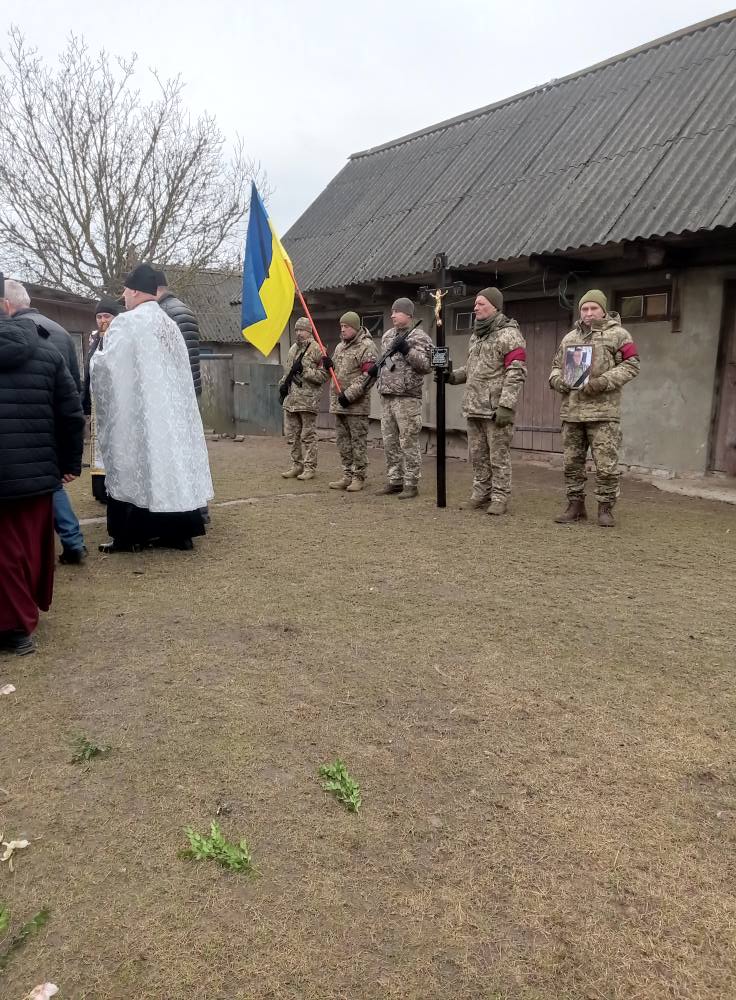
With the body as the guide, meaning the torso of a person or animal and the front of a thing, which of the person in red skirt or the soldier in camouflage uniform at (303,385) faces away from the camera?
the person in red skirt

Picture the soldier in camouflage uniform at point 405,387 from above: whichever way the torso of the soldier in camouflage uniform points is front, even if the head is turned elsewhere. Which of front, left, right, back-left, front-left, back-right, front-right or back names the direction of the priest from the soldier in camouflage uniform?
front

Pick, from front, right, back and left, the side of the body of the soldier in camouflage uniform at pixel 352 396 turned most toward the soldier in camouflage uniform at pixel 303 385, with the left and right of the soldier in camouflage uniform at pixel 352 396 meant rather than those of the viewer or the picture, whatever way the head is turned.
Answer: right

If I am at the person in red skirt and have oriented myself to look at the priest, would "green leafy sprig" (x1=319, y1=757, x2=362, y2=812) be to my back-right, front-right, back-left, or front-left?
back-right

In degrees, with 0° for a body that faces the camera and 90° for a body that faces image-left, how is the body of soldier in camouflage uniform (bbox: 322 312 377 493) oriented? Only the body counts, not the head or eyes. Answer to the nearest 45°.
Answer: approximately 45°

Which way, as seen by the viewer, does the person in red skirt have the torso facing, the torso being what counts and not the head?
away from the camera

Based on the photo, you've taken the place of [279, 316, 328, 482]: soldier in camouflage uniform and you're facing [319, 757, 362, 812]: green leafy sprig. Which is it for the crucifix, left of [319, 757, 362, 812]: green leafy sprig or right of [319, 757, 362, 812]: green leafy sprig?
left

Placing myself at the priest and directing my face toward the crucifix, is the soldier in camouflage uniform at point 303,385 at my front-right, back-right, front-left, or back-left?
front-left

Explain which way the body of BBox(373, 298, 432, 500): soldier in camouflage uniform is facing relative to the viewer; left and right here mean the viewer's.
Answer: facing the viewer and to the left of the viewer

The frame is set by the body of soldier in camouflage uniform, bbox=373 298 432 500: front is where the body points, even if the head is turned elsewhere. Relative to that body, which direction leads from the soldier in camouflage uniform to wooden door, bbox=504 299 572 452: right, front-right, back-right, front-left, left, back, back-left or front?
back

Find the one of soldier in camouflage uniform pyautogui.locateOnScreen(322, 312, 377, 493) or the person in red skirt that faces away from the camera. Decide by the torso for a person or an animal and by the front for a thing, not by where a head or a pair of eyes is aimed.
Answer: the person in red skirt

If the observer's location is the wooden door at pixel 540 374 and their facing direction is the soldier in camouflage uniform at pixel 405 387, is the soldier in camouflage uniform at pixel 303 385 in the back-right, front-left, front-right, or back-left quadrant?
front-right

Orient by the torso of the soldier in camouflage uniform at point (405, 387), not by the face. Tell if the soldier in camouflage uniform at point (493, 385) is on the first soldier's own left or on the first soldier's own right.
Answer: on the first soldier's own left
